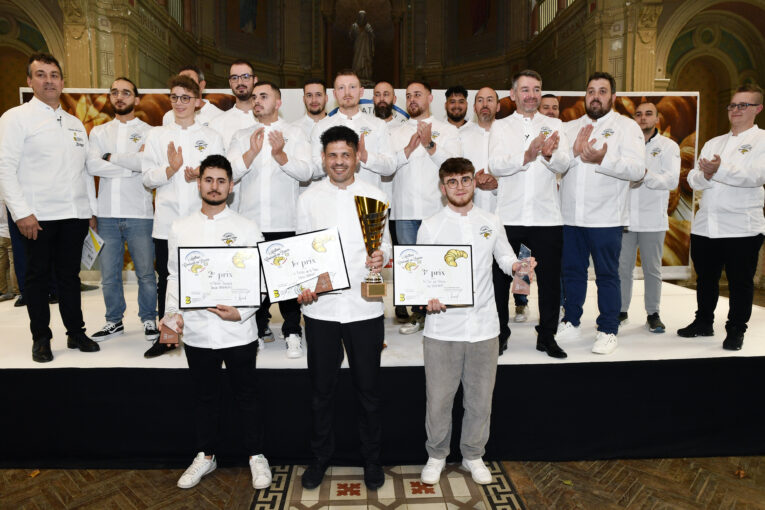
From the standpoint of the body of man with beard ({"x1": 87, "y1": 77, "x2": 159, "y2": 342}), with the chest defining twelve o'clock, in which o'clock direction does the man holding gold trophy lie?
The man holding gold trophy is roughly at 11 o'clock from the man with beard.

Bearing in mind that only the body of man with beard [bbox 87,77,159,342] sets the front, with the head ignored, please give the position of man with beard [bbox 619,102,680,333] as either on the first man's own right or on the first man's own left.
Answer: on the first man's own left

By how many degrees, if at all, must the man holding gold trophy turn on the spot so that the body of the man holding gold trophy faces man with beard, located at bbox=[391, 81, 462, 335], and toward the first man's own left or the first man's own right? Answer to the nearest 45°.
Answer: approximately 180°

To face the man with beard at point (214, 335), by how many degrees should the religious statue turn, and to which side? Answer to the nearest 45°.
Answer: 0° — it already faces them

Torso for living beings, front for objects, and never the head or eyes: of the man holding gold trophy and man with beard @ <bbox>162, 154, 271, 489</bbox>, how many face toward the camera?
2
